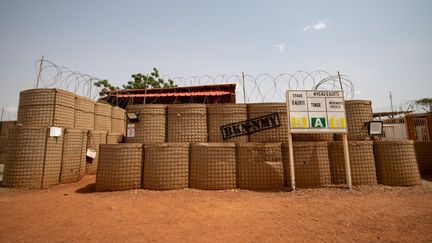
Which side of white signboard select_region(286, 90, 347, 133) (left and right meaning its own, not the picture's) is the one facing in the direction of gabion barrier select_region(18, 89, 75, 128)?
right

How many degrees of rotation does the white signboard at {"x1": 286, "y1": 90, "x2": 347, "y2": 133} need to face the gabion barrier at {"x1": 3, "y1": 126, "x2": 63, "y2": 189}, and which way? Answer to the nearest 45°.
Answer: approximately 45° to its right

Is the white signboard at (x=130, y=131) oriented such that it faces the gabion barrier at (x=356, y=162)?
no

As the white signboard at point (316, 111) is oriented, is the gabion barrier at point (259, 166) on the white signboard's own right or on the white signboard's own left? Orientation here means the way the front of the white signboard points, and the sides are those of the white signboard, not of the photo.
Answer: on the white signboard's own right

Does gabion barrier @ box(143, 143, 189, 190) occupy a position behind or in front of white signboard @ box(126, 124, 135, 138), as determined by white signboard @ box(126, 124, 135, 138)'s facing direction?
in front

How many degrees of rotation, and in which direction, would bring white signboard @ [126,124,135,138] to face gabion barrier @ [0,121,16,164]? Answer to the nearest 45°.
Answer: approximately 135° to its right

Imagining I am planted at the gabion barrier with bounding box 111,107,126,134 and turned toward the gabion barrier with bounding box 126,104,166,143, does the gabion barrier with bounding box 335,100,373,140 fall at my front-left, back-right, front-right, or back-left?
front-left

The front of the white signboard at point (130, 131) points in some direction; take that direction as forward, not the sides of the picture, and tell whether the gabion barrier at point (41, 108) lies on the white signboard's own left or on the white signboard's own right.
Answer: on the white signboard's own right

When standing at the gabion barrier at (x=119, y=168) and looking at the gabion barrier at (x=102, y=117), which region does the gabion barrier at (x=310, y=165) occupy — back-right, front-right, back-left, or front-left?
back-right

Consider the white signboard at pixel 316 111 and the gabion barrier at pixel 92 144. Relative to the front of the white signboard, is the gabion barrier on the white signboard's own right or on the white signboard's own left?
on the white signboard's own right

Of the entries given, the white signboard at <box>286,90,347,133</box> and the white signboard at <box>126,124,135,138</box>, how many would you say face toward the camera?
2

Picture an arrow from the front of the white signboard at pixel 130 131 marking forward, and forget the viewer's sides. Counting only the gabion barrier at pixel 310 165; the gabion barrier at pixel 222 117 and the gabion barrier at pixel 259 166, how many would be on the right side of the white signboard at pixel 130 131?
0

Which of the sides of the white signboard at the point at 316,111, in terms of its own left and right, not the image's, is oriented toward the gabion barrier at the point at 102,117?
right

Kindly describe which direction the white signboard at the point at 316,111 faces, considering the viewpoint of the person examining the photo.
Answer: facing the viewer

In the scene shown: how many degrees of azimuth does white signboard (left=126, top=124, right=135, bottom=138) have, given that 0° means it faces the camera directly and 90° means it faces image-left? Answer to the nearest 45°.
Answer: approximately 0°

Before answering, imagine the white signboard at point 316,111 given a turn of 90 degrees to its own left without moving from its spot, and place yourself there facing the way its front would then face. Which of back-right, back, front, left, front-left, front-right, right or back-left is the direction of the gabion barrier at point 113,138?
back

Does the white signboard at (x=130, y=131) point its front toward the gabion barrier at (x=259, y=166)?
no
